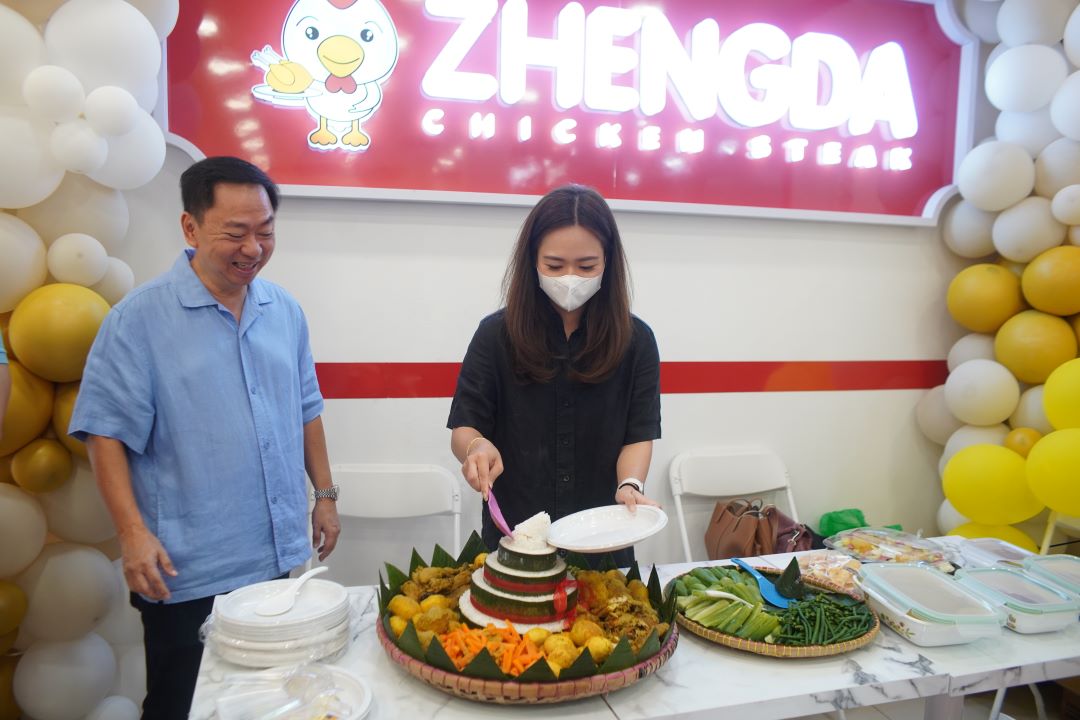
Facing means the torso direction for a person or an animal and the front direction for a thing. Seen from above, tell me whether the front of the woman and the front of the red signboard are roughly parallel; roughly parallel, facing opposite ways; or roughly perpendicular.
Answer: roughly parallel

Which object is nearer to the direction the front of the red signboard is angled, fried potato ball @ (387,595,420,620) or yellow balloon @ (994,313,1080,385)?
the fried potato ball

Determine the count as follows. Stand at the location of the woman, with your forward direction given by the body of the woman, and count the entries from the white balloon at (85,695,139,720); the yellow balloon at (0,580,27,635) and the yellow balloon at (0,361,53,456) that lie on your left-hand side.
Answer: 0

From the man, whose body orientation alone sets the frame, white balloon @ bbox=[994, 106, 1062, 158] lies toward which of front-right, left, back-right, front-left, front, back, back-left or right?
front-left

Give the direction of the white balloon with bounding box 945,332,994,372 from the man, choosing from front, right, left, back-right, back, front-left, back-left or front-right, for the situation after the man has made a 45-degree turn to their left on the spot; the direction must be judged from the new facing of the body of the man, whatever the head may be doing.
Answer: front

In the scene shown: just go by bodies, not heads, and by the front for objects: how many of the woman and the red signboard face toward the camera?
2

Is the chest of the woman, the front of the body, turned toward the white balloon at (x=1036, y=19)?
no

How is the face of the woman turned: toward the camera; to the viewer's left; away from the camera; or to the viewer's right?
toward the camera

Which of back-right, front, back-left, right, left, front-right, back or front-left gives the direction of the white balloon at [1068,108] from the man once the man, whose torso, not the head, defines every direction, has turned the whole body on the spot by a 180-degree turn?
back-right

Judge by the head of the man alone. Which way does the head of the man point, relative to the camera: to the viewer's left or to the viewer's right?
to the viewer's right

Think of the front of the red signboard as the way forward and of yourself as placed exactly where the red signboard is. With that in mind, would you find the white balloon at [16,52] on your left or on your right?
on your right

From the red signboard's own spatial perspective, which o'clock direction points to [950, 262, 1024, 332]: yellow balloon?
The yellow balloon is roughly at 9 o'clock from the red signboard.

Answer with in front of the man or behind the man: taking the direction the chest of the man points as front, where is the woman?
in front

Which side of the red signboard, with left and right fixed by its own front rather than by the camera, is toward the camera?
front

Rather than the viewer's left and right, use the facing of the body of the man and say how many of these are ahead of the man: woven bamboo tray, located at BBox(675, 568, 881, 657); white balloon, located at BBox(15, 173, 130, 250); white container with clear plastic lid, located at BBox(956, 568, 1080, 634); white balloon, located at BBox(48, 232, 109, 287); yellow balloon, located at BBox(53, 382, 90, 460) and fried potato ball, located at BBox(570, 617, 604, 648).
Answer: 3

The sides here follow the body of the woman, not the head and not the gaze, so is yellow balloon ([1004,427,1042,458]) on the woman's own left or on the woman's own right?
on the woman's own left
